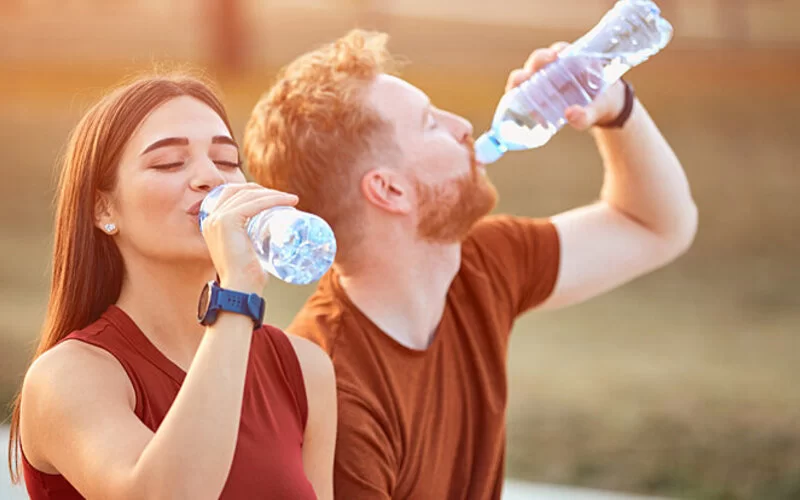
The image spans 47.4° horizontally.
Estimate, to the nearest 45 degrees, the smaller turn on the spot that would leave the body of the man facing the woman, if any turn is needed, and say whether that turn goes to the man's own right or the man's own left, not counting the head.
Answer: approximately 90° to the man's own right

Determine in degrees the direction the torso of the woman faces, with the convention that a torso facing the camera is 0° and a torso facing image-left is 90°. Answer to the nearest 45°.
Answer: approximately 315°

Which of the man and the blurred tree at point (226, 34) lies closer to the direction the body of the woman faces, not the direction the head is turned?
the man

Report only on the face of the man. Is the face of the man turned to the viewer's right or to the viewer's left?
to the viewer's right

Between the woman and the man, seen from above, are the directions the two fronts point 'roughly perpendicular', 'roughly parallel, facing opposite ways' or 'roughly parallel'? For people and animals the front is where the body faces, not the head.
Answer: roughly parallel

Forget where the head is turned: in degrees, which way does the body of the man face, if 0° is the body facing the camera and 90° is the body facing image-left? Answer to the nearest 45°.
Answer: approximately 315°

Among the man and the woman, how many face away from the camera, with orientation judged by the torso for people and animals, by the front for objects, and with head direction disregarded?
0

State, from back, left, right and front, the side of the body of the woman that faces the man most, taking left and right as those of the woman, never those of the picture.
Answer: left

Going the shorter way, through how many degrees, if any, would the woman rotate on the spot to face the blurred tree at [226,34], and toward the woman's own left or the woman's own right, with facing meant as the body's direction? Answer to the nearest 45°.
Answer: approximately 135° to the woman's own left

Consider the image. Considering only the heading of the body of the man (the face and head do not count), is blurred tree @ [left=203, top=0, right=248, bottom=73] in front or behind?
behind

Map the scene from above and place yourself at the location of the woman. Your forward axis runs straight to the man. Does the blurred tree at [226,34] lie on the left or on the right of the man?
left
